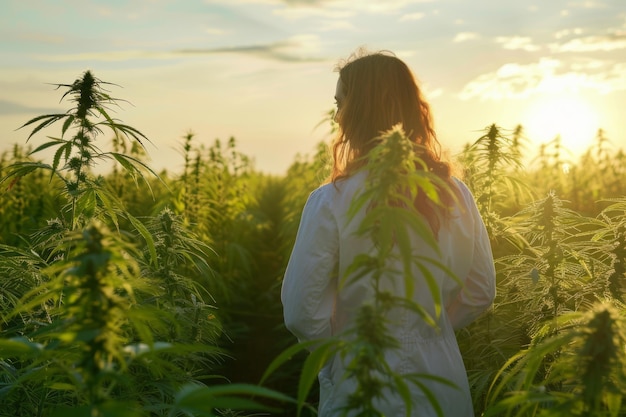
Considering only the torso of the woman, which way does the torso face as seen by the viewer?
away from the camera

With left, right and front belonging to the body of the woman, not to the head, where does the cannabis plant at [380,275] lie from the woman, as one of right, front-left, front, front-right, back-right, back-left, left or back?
back
